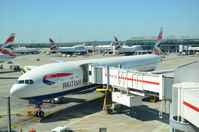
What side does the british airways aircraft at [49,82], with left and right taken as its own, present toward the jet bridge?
left

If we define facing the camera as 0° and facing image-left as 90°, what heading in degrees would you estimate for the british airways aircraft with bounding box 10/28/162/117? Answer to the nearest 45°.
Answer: approximately 45°
